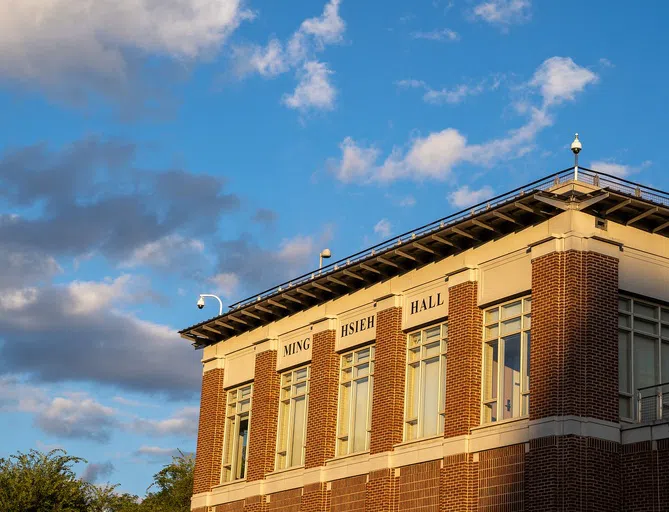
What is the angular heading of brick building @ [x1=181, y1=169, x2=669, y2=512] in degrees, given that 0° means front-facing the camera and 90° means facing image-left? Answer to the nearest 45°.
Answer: approximately 45°
